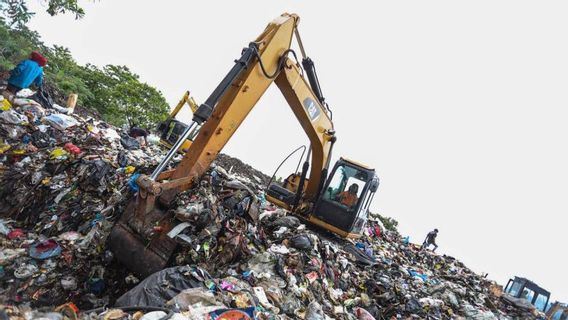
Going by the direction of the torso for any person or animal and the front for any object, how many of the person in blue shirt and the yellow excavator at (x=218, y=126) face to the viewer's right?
1

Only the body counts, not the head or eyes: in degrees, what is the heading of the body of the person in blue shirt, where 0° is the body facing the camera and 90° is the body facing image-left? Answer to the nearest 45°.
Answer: approximately 270°

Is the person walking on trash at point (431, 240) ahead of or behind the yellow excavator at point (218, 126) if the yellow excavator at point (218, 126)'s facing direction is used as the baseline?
behind

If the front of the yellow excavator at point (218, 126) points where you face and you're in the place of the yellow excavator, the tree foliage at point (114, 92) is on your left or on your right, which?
on your right

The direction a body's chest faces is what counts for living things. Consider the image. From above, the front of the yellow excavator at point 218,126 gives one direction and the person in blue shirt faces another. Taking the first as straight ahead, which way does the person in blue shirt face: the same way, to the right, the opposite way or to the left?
the opposite way

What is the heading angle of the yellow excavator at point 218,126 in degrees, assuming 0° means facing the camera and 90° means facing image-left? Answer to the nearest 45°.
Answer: approximately 45°

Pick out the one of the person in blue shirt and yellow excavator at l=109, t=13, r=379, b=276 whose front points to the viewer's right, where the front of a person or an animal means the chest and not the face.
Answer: the person in blue shirt
